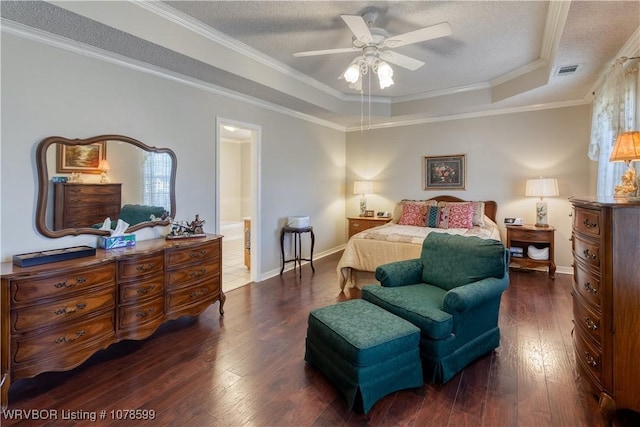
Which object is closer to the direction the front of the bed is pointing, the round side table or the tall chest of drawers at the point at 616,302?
the tall chest of drawers

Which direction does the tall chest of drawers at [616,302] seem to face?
to the viewer's left

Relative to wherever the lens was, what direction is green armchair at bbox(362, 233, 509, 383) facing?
facing the viewer and to the left of the viewer

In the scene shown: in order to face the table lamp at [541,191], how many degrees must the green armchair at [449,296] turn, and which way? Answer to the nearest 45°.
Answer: approximately 180°

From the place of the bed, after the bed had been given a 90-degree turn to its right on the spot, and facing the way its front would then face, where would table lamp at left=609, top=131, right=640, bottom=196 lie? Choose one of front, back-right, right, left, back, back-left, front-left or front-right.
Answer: back-left

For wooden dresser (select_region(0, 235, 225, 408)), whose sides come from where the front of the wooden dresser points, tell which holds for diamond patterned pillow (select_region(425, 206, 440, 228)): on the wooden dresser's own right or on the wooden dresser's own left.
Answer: on the wooden dresser's own left

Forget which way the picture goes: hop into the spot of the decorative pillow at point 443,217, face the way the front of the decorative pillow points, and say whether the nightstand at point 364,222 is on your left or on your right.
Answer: on your right

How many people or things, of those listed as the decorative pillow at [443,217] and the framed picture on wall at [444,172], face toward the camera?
2

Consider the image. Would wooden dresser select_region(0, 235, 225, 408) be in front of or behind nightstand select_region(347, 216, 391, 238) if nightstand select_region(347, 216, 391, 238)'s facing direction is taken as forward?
in front

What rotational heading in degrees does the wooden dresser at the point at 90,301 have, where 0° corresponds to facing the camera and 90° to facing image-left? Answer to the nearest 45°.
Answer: approximately 315°

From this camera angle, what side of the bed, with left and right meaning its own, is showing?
front

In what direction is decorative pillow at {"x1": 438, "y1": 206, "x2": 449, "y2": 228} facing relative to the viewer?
toward the camera

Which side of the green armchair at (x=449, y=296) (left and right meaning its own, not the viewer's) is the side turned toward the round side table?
right

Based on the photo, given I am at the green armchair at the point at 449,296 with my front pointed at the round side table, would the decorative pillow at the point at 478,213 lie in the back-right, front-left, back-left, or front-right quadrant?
front-right

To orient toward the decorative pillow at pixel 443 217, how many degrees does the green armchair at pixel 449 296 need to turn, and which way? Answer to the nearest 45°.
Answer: approximately 135° to its right

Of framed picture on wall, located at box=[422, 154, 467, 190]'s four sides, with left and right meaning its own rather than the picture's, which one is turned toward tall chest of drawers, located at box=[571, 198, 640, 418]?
front

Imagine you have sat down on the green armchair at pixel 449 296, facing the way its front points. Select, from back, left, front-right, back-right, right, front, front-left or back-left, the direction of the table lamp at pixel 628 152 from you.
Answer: back-left

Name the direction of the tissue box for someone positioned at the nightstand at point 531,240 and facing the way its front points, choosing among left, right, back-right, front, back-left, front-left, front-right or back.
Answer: front-right
